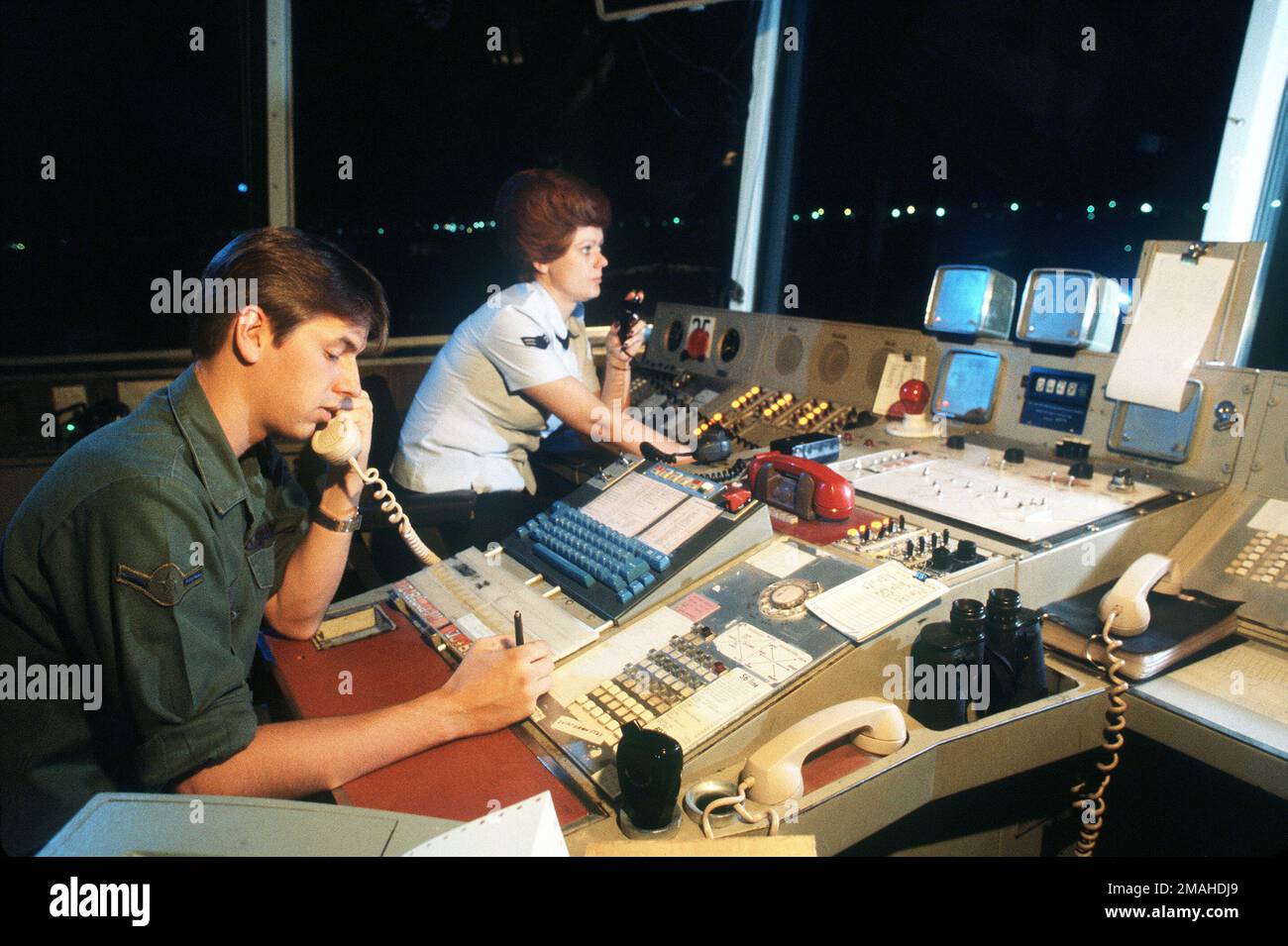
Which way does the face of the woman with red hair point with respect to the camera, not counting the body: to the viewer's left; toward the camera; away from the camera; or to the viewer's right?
to the viewer's right

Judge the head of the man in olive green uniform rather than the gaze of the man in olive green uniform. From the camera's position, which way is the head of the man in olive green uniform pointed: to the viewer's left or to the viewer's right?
to the viewer's right

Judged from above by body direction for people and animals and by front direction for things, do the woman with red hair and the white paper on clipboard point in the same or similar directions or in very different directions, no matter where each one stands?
very different directions

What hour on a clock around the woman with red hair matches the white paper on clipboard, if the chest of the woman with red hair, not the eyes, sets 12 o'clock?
The white paper on clipboard is roughly at 1 o'clock from the woman with red hair.

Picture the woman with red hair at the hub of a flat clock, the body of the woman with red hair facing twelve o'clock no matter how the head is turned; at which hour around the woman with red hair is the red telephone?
The red telephone is roughly at 2 o'clock from the woman with red hair.

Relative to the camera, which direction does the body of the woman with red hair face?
to the viewer's right

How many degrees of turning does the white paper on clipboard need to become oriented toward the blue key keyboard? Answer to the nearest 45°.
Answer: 0° — it already faces it

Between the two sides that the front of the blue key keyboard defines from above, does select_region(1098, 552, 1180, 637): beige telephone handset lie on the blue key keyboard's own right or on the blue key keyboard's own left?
on the blue key keyboard's own left

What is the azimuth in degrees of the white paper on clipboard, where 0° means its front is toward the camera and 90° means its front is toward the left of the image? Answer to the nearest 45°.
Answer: approximately 45°

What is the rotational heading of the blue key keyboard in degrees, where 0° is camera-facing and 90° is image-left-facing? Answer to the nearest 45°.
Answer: approximately 45°

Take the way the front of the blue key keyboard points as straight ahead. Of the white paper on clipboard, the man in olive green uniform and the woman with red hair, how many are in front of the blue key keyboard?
1
